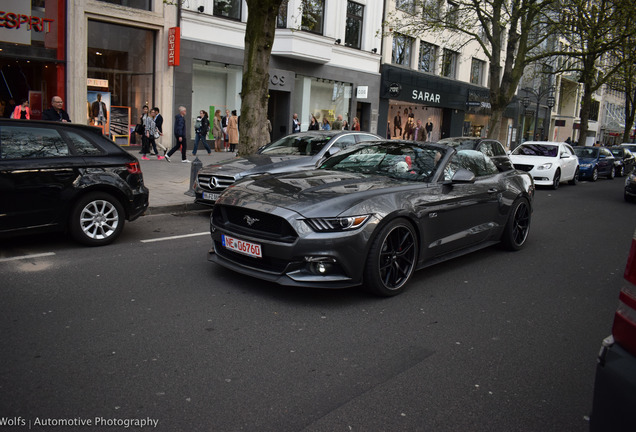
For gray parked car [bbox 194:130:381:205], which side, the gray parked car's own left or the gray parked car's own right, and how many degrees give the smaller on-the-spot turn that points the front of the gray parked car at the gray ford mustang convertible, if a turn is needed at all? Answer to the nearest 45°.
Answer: approximately 45° to the gray parked car's own left

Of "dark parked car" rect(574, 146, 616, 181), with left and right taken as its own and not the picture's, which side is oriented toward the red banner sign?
front

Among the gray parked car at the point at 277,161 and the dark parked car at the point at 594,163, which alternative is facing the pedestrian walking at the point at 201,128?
the dark parked car at the point at 594,163

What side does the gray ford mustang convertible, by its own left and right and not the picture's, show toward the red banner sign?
right

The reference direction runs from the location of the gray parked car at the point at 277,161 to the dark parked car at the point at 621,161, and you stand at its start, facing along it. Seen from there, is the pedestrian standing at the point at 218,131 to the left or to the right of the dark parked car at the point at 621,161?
left

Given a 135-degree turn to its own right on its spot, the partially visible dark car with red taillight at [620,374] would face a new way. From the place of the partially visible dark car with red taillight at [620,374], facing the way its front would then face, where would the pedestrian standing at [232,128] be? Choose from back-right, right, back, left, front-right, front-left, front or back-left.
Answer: back-right

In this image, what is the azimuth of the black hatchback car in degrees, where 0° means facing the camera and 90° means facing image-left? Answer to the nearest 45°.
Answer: approximately 90°

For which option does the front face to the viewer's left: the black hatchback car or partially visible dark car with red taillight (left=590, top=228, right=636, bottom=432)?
the black hatchback car

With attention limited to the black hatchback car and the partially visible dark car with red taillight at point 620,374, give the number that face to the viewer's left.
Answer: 1

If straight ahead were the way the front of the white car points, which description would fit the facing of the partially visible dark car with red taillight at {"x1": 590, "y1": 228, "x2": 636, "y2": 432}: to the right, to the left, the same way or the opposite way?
the opposite way
